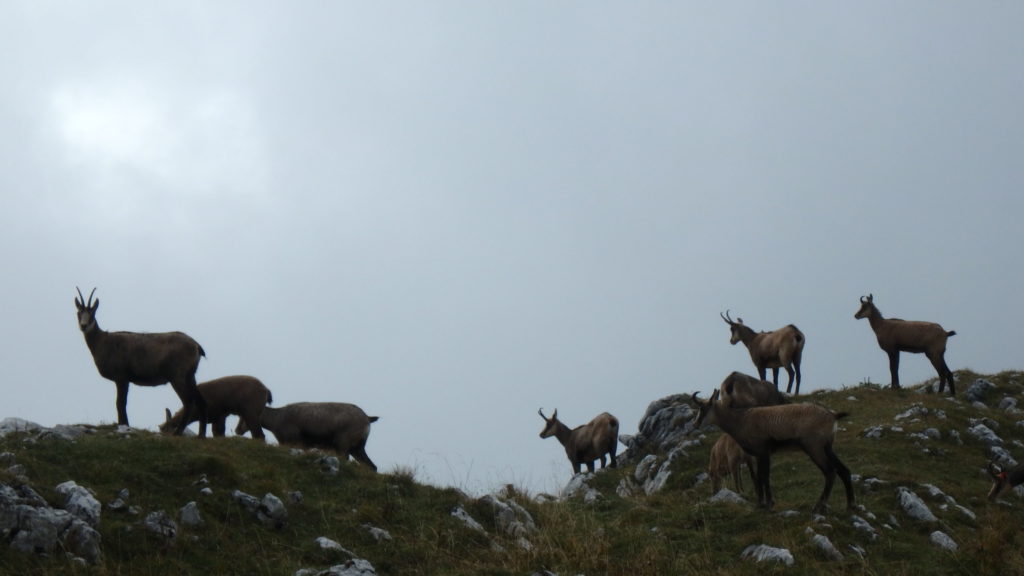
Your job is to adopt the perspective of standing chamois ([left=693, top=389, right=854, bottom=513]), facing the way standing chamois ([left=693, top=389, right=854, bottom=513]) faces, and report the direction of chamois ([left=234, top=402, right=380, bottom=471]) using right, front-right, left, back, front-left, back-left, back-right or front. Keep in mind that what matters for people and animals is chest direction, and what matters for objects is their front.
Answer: front

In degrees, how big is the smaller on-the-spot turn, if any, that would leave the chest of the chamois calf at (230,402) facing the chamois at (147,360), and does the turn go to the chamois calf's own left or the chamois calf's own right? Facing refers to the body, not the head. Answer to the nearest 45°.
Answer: approximately 45° to the chamois calf's own left

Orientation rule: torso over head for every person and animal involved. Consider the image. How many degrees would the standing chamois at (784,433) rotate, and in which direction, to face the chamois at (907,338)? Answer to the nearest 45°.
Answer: approximately 90° to its right

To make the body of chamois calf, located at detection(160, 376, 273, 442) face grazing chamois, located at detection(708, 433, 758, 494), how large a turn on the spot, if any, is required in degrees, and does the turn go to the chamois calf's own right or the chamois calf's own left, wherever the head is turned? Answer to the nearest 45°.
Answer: approximately 180°

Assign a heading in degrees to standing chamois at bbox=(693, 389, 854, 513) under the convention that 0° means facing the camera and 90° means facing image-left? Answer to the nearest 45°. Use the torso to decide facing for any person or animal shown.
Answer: approximately 90°

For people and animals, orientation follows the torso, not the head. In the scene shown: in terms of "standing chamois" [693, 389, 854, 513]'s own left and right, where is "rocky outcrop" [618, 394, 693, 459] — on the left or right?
on its right

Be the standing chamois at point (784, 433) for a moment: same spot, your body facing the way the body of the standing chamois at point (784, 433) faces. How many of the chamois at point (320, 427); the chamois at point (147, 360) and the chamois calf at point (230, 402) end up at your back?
0

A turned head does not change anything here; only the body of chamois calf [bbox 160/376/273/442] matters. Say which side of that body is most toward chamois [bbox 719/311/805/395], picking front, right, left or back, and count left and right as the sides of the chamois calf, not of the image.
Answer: back

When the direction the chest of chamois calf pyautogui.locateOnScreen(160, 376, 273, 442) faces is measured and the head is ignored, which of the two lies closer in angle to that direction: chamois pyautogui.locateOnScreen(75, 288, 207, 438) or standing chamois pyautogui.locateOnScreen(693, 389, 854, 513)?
the chamois

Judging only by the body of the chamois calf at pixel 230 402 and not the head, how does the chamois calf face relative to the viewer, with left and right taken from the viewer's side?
facing to the left of the viewer

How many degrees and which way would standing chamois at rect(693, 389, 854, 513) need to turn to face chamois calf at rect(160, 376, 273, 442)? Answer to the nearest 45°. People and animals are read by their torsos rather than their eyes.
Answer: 0° — it already faces it

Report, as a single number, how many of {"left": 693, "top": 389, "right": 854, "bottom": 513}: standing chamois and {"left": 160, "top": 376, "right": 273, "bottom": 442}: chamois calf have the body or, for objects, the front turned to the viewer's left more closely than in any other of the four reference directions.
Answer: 2

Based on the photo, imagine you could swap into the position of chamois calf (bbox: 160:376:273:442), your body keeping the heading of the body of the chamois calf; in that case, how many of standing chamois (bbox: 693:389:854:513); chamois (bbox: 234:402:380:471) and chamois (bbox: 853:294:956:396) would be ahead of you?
0

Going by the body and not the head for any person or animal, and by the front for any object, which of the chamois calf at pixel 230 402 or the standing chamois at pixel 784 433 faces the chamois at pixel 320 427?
the standing chamois
